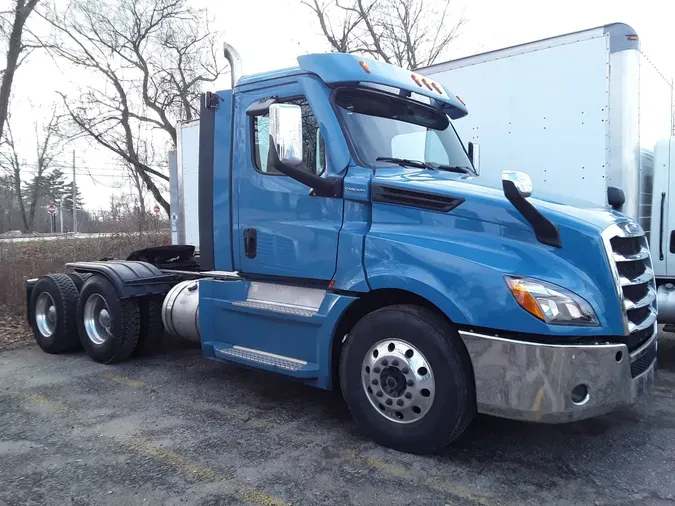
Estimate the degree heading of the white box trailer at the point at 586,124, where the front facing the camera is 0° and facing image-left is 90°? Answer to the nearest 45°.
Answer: approximately 315°

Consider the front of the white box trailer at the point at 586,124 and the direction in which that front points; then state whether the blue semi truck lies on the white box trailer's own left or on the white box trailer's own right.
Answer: on the white box trailer's own right

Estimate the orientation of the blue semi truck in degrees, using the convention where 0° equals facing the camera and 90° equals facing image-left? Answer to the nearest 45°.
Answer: approximately 315°

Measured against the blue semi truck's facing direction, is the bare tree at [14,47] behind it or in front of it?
behind

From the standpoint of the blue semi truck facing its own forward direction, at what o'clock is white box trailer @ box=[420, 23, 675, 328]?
The white box trailer is roughly at 9 o'clock from the blue semi truck.

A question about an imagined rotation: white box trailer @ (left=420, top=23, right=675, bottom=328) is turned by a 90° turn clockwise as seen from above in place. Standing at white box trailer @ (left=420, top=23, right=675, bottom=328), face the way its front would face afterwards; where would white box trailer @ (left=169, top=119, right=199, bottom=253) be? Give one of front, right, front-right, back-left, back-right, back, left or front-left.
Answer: front-right

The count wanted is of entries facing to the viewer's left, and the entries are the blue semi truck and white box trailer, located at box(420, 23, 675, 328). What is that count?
0

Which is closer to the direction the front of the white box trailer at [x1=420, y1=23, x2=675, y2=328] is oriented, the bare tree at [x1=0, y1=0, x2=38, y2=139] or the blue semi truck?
the blue semi truck

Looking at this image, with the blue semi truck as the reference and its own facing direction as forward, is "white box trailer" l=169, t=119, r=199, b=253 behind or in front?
behind
